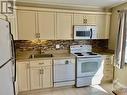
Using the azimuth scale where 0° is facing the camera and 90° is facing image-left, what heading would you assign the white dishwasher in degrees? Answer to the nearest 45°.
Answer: approximately 0°

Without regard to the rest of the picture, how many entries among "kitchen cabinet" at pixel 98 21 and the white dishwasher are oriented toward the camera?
2

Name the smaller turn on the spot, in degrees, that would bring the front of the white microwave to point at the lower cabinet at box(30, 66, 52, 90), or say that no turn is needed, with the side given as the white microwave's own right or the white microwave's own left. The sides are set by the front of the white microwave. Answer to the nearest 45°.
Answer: approximately 45° to the white microwave's own right

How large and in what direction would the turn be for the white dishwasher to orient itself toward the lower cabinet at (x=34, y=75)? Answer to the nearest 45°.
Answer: approximately 90° to its right

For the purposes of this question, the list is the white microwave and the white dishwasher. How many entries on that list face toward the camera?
2

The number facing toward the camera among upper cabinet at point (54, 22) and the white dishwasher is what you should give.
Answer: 2

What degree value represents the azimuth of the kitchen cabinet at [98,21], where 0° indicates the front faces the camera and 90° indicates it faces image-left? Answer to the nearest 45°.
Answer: approximately 0°
